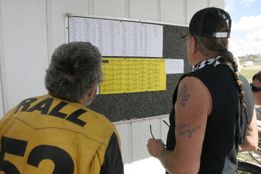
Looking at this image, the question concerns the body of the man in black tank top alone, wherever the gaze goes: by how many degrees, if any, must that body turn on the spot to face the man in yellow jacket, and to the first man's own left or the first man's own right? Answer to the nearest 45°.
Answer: approximately 90° to the first man's own left

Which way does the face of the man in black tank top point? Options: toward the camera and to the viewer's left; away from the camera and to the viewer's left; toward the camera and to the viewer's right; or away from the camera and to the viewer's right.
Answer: away from the camera and to the viewer's left

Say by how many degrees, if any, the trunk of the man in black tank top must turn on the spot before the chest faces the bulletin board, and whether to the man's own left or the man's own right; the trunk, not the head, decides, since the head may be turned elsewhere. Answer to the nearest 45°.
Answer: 0° — they already face it

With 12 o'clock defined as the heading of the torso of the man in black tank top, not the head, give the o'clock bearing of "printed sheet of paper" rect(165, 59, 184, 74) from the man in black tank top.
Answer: The printed sheet of paper is roughly at 1 o'clock from the man in black tank top.

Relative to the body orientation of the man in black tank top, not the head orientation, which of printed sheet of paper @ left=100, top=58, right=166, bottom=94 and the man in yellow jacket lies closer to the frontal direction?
the printed sheet of paper

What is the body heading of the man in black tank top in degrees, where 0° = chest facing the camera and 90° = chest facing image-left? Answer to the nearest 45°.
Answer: approximately 135°

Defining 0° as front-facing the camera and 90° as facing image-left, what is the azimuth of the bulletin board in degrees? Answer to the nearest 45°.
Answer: approximately 315°

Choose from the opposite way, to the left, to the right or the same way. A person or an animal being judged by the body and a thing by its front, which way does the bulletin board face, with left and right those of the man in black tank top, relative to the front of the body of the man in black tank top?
the opposite way
